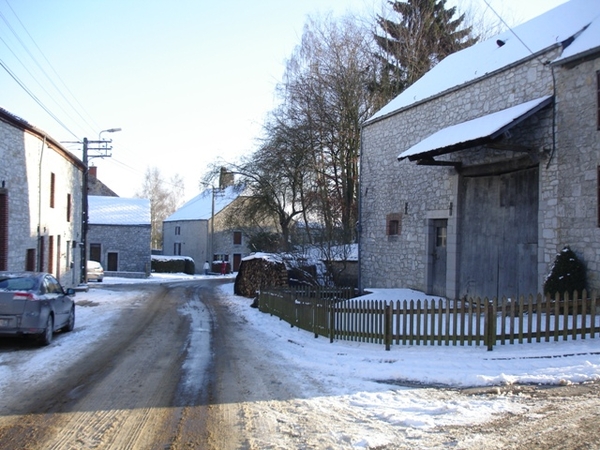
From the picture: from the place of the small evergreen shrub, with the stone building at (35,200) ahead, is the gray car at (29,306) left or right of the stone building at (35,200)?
left

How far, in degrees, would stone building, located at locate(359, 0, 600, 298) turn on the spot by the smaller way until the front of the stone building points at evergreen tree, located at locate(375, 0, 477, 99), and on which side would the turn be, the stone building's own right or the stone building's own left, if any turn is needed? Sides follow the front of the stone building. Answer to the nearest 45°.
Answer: approximately 135° to the stone building's own right

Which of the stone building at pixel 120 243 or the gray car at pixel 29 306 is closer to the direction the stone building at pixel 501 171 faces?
the gray car

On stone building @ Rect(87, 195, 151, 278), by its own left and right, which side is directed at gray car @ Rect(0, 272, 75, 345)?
front

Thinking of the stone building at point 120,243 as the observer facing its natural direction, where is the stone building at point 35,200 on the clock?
the stone building at point 35,200 is roughly at 12 o'clock from the stone building at point 120,243.

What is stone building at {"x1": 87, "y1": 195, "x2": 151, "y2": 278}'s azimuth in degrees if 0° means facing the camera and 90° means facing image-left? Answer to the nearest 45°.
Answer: approximately 0°

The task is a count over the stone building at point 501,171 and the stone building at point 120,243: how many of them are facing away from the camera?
0

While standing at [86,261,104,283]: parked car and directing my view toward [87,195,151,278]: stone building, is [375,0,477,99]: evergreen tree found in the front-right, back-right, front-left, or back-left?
back-right

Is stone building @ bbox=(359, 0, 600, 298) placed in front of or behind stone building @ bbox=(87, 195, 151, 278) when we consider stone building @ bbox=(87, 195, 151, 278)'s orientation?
in front

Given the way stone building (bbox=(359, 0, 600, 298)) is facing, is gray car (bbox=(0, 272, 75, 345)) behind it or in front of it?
in front

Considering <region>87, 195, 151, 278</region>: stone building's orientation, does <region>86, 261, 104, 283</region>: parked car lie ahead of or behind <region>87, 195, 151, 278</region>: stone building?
ahead

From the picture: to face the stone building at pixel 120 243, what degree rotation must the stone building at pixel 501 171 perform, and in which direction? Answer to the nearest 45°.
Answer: approximately 90° to its right

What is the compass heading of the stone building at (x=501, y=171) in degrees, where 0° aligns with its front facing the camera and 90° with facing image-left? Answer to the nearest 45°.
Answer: approximately 45°
